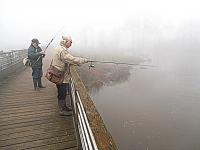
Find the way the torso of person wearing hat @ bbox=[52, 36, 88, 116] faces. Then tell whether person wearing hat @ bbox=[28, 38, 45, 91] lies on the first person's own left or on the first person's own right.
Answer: on the first person's own left

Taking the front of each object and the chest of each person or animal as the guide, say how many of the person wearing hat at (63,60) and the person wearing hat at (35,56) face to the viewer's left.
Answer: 0

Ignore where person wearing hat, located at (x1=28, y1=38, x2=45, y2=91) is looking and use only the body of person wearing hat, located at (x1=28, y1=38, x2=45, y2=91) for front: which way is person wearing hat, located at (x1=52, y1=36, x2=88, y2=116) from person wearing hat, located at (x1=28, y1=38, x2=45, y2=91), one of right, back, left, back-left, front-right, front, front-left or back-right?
front-right

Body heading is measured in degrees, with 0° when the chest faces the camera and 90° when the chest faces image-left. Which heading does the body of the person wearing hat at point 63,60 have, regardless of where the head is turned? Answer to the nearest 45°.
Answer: approximately 270°

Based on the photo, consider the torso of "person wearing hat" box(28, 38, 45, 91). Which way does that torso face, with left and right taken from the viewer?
facing the viewer and to the right of the viewer
